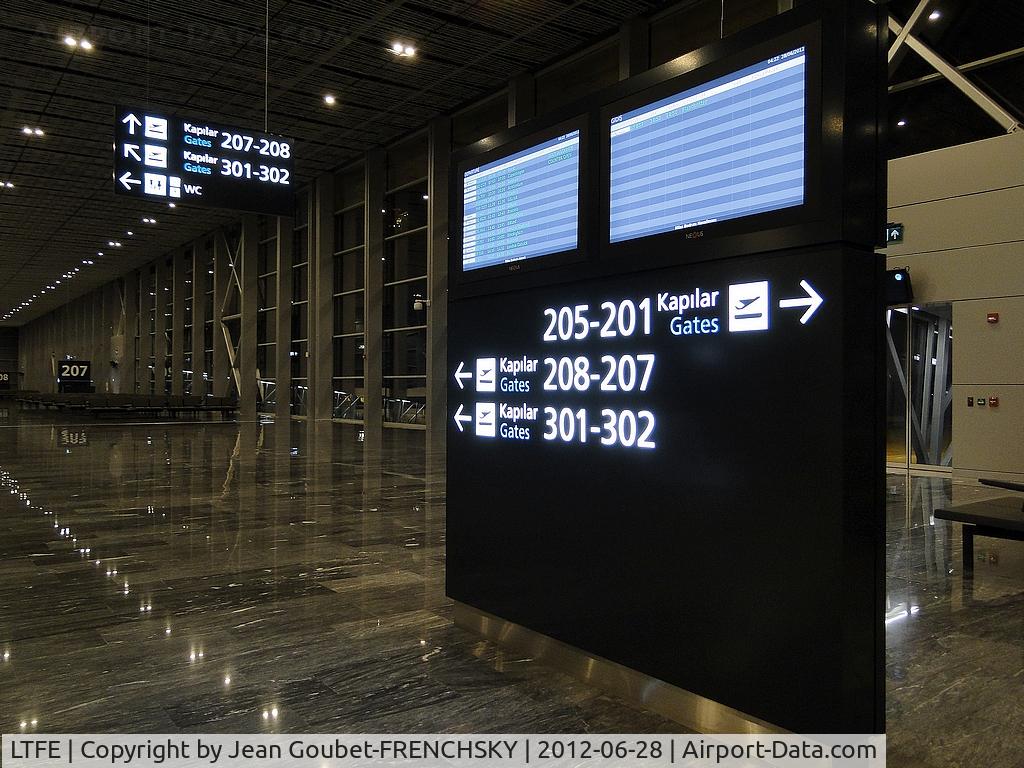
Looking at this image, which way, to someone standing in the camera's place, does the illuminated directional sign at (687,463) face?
facing the viewer and to the left of the viewer

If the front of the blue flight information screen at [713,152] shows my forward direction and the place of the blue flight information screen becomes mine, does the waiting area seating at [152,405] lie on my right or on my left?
on my right

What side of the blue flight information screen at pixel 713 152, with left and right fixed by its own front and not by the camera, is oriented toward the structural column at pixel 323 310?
right

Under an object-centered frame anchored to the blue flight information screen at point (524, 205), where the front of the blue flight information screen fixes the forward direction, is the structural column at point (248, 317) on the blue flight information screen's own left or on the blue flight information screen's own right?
on the blue flight information screen's own right

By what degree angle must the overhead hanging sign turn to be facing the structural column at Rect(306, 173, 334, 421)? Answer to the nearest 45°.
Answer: approximately 135° to its left

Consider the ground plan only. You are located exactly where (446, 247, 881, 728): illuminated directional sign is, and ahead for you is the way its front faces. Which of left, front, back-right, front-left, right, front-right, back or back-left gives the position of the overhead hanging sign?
right

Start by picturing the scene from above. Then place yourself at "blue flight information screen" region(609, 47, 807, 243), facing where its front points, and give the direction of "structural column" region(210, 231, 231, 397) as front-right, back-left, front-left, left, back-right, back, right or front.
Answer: right

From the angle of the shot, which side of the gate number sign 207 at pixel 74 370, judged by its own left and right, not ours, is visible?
front

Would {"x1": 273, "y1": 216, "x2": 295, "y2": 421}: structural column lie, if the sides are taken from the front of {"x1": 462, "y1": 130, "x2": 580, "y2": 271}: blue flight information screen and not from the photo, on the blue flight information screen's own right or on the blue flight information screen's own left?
on the blue flight information screen's own right

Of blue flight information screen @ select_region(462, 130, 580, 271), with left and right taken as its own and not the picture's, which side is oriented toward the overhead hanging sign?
right
